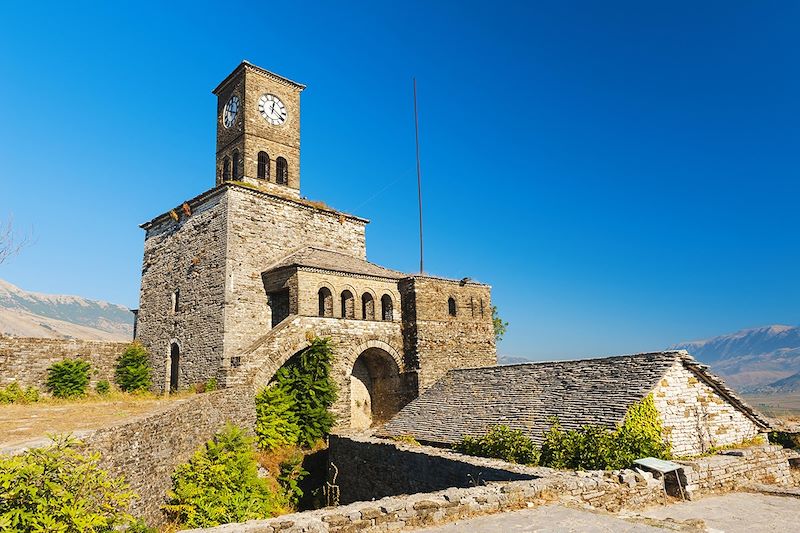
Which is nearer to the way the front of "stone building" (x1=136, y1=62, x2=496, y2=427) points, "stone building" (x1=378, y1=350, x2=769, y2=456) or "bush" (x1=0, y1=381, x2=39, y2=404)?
the stone building

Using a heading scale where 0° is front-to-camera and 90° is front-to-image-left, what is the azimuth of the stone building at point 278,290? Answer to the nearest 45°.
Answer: approximately 315°

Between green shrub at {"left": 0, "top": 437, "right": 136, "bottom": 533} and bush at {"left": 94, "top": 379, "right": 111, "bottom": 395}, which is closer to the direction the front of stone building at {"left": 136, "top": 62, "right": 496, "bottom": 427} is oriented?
the green shrub

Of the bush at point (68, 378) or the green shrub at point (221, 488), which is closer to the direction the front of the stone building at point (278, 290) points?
the green shrub

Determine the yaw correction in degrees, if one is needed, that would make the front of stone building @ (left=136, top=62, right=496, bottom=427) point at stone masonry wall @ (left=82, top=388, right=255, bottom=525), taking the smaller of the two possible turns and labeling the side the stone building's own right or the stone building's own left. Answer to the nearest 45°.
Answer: approximately 45° to the stone building's own right

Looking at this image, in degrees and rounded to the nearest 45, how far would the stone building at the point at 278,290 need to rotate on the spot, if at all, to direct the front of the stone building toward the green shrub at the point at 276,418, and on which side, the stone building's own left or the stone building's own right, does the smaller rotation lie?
approximately 45° to the stone building's own right
